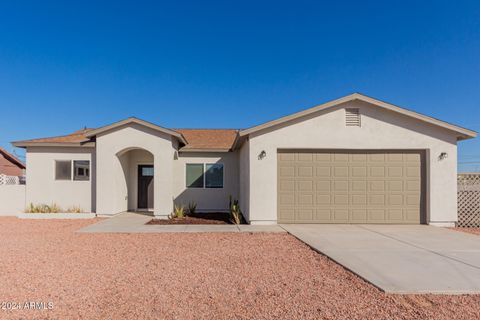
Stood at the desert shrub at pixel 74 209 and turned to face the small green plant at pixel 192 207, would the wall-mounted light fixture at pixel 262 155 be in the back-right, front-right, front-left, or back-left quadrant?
front-right

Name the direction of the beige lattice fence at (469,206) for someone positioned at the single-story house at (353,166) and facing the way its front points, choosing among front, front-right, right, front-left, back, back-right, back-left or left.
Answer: left

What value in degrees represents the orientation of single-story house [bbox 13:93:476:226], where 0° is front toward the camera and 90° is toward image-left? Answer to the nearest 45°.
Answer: approximately 0°

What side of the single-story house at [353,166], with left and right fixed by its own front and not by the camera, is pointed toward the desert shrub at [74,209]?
right

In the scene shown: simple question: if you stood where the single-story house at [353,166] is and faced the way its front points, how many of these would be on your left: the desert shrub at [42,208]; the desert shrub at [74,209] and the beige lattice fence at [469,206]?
1

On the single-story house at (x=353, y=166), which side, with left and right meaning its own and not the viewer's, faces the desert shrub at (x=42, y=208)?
right

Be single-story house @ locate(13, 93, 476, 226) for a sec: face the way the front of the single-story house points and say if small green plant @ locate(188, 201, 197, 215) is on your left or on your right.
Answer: on your right

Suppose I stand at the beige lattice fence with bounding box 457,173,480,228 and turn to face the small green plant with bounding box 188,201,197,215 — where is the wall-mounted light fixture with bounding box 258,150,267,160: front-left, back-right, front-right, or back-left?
front-left
